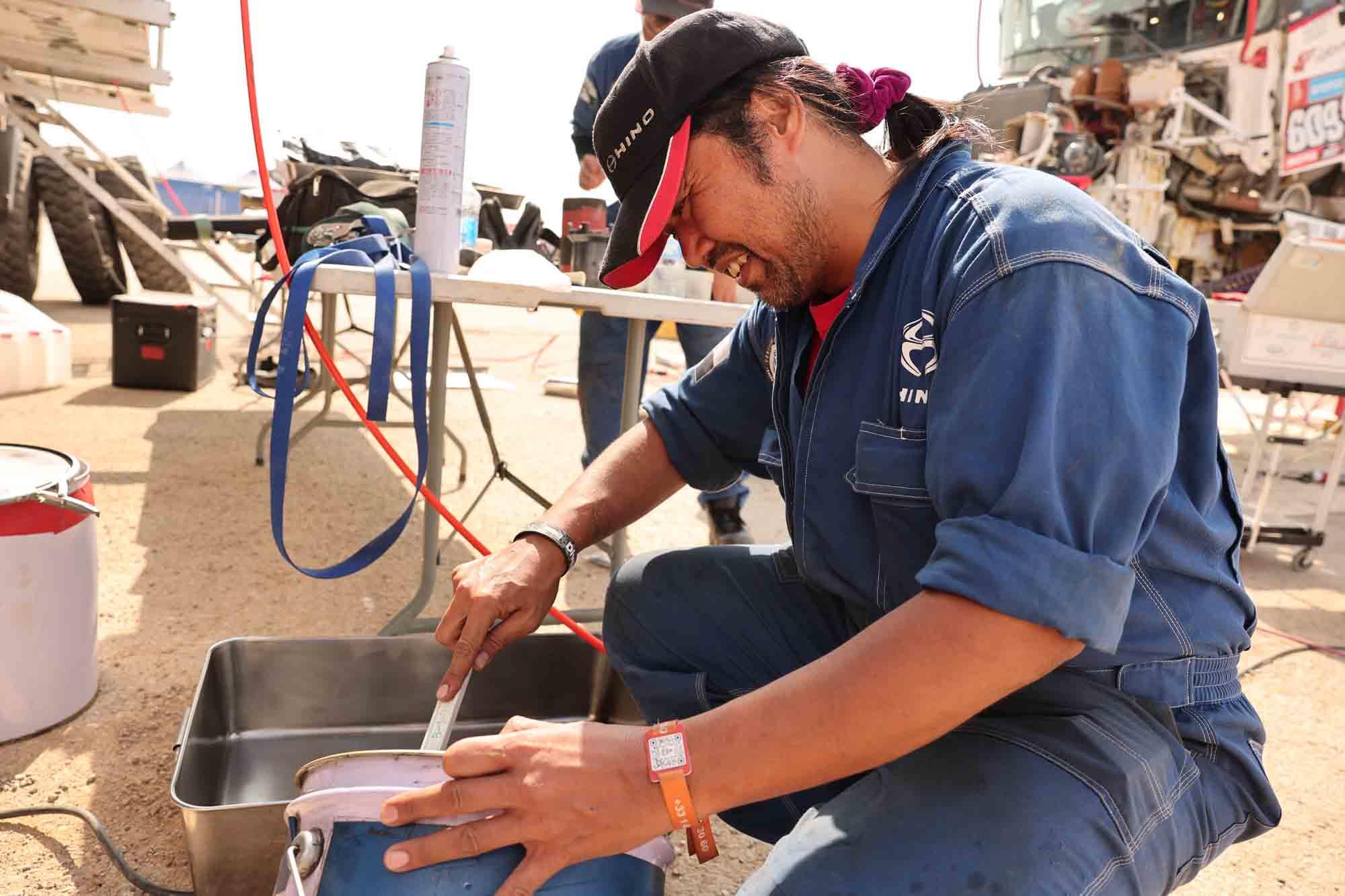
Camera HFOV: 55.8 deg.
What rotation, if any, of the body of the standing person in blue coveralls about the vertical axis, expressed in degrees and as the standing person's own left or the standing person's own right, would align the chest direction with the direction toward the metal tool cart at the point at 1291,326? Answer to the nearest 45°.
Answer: approximately 90° to the standing person's own left

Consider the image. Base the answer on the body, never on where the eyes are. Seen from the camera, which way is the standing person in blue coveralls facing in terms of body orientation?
toward the camera

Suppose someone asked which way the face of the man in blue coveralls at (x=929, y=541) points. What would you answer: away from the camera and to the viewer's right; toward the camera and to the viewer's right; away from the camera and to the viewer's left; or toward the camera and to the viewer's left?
toward the camera and to the viewer's left

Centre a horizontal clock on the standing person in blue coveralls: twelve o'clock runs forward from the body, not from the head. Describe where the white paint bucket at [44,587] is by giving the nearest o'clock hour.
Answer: The white paint bucket is roughly at 1 o'clock from the standing person in blue coveralls.

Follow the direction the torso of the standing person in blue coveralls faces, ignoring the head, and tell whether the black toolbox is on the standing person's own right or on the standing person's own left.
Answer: on the standing person's own right

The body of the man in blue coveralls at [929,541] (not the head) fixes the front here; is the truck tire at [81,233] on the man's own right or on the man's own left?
on the man's own right

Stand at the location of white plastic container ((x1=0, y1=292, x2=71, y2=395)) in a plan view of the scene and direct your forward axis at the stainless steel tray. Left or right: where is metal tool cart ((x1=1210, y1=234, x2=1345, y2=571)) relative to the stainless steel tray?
left

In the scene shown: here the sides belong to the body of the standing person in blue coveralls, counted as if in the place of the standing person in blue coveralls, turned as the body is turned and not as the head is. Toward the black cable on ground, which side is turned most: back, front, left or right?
front

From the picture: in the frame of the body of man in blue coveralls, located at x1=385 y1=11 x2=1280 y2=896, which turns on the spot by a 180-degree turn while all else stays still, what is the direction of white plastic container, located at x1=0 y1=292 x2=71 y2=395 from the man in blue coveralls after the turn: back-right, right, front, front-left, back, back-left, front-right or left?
left

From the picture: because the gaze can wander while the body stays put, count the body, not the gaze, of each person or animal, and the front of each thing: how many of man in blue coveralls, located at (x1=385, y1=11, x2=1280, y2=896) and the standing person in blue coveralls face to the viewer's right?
0

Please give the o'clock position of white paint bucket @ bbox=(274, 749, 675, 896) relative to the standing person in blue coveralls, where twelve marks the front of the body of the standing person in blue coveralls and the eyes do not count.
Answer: The white paint bucket is roughly at 12 o'clock from the standing person in blue coveralls.

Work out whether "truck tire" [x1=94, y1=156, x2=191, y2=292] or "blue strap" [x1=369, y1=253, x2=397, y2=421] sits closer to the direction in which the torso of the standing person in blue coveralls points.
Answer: the blue strap

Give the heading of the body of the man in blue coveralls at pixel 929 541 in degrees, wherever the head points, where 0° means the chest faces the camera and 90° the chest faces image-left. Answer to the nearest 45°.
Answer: approximately 45°
